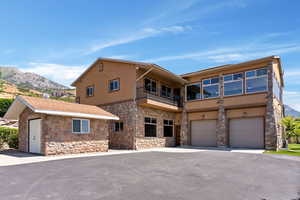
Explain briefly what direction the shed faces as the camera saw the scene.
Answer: facing the viewer and to the left of the viewer

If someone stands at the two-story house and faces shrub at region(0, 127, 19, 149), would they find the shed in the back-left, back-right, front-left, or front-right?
front-left

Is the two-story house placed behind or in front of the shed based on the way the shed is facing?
behind

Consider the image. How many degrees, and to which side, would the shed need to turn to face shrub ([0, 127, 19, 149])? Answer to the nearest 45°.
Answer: approximately 90° to its right
